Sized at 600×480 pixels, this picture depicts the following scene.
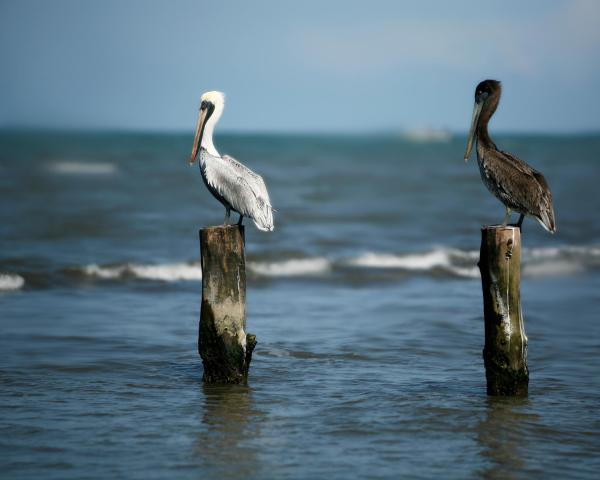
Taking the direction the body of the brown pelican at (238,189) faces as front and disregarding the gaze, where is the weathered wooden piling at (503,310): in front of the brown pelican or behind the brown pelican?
behind

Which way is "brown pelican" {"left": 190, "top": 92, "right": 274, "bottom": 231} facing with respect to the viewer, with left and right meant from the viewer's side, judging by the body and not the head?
facing to the left of the viewer

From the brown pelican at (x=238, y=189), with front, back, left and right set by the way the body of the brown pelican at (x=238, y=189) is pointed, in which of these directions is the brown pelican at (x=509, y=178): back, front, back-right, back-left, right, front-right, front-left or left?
back

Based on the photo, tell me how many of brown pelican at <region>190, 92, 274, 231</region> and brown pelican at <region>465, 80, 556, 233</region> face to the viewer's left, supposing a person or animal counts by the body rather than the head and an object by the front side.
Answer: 2

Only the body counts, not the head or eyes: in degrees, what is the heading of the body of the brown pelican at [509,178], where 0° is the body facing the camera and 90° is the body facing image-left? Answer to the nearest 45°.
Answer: approximately 90°
